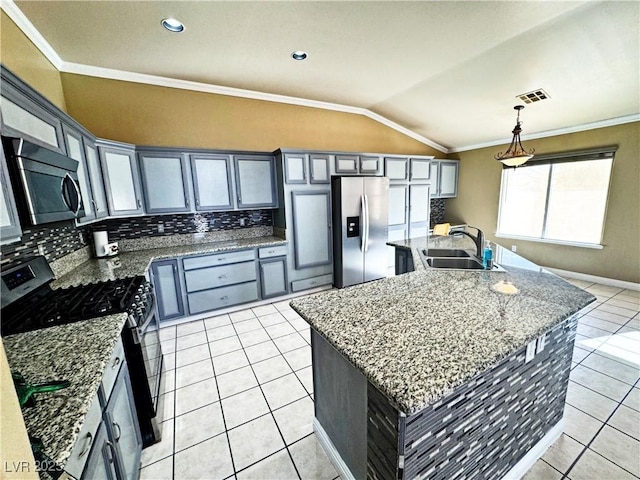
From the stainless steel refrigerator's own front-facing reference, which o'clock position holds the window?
The window is roughly at 10 o'clock from the stainless steel refrigerator.

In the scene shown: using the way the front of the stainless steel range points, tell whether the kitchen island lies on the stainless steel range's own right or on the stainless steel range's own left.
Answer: on the stainless steel range's own right

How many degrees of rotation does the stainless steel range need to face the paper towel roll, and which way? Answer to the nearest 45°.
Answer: approximately 90° to its left

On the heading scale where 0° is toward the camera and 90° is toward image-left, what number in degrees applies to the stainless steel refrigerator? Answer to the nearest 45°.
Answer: approximately 315°

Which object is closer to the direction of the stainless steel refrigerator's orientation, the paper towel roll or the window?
the window

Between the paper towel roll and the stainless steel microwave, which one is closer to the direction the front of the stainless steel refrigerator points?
the stainless steel microwave

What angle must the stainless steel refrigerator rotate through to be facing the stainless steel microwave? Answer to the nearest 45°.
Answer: approximately 90° to its right

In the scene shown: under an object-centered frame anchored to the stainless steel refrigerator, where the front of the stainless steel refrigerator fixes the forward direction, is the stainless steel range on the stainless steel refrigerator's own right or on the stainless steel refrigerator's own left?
on the stainless steel refrigerator's own right

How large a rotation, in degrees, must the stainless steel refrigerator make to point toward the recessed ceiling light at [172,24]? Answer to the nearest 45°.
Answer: approximately 90° to its right

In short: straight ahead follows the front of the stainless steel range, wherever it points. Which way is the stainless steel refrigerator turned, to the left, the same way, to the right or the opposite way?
to the right

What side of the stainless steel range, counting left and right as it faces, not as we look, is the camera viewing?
right
